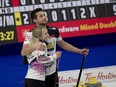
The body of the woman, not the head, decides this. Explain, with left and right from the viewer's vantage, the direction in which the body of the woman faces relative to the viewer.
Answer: facing to the right of the viewer

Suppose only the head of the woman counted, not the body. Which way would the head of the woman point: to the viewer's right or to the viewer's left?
to the viewer's right
